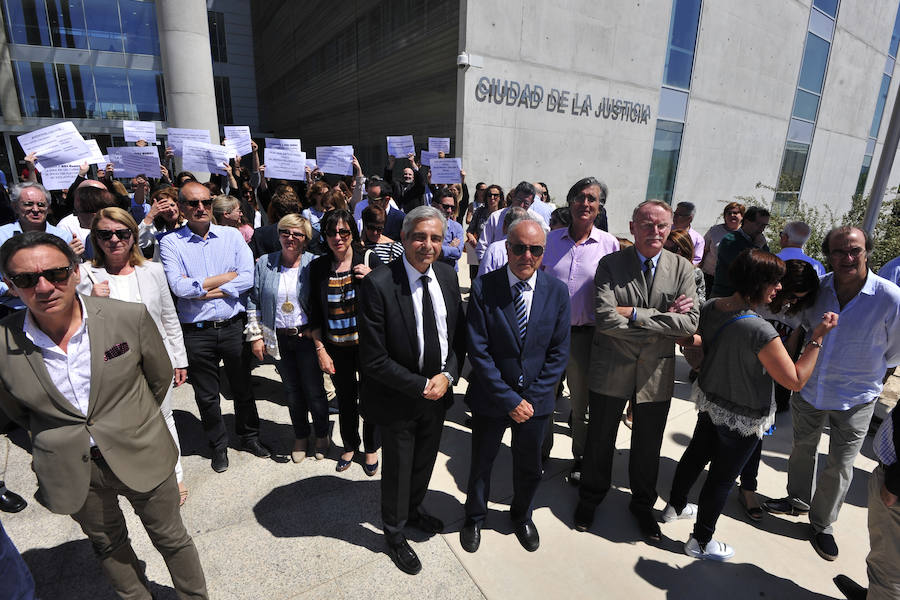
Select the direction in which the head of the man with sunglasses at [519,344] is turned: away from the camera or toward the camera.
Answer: toward the camera

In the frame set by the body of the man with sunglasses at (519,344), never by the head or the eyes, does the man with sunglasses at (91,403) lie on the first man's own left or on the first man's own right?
on the first man's own right

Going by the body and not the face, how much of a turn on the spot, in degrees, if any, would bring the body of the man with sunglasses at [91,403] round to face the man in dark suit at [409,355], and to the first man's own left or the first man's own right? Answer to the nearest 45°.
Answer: approximately 90° to the first man's own left

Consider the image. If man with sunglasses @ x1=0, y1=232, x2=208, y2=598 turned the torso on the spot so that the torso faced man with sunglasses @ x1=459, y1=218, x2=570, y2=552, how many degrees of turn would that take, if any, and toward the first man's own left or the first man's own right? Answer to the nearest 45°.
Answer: approximately 90° to the first man's own left

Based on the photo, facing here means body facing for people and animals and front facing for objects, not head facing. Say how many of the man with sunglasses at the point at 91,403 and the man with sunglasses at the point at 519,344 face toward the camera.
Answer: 2

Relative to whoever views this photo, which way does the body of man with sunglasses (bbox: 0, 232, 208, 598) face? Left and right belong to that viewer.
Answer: facing the viewer

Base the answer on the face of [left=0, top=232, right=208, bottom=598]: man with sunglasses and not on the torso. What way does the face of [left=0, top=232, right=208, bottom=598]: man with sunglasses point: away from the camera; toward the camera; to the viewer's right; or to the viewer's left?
toward the camera

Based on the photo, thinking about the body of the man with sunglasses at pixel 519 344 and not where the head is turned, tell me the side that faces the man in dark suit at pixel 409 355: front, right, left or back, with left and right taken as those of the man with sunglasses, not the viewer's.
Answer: right

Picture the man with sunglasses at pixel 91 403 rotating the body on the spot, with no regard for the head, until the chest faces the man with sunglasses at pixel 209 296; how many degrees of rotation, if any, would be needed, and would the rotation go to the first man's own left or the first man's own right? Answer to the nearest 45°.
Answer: approximately 135° to the first man's own left

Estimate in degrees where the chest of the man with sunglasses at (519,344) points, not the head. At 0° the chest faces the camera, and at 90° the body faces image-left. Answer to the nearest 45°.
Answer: approximately 0°

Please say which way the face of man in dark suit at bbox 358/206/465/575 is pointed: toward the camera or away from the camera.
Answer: toward the camera

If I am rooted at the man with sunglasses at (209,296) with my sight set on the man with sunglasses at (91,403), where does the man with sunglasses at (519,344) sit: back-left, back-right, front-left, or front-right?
front-left

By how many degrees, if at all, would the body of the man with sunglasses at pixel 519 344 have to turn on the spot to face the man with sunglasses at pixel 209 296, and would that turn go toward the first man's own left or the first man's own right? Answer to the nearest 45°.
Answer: approximately 90° to the first man's own right

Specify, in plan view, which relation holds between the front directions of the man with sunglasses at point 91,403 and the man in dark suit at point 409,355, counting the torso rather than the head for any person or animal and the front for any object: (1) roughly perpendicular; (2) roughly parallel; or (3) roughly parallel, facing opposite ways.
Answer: roughly parallel

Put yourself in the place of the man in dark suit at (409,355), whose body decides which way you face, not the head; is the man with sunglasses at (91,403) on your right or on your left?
on your right
